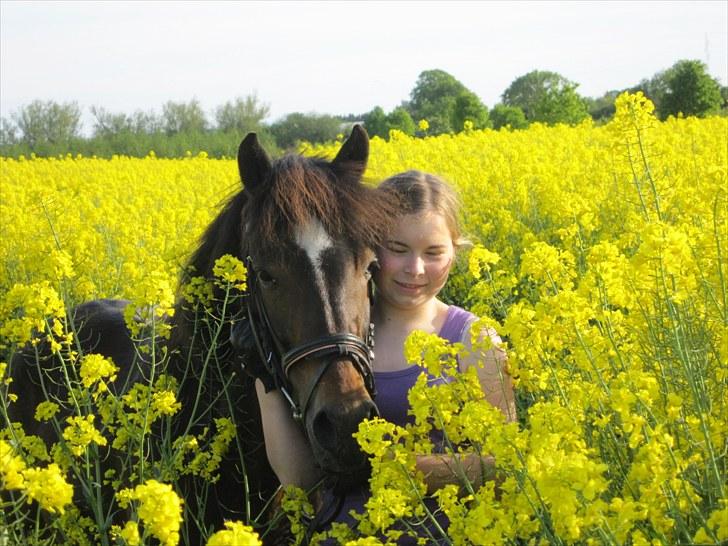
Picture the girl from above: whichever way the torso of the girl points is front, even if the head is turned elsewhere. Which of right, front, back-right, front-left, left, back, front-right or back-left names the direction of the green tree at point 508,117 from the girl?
back

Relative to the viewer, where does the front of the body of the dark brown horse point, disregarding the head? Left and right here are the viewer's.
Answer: facing the viewer and to the right of the viewer

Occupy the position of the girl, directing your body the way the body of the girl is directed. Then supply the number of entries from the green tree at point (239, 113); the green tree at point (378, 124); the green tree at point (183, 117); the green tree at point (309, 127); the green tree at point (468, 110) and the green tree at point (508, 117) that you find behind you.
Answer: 6

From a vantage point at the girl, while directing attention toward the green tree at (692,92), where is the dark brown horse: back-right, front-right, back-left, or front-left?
back-left

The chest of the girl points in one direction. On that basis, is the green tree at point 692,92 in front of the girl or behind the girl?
behind

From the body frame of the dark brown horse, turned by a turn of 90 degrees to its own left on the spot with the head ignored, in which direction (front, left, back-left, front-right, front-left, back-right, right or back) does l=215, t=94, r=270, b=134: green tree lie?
front-left

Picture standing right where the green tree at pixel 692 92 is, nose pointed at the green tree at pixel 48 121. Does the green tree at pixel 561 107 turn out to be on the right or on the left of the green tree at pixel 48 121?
left

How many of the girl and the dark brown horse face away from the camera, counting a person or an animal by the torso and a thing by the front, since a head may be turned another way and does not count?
0

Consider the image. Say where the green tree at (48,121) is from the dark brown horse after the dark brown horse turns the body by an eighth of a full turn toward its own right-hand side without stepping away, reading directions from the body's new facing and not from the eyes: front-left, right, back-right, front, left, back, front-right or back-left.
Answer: back

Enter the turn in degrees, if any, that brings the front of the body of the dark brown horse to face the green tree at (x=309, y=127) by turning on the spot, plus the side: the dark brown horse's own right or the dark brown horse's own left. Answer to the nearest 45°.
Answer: approximately 135° to the dark brown horse's own left

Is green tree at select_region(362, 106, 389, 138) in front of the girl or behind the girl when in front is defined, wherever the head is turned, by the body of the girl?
behind

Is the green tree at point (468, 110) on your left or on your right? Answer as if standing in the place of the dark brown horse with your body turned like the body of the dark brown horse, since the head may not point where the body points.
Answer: on your left

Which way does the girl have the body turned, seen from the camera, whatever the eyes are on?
toward the camera
